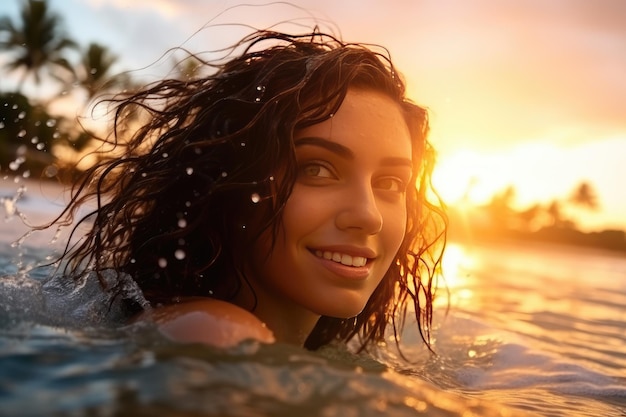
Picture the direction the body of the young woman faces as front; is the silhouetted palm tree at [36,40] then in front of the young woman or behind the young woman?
behind

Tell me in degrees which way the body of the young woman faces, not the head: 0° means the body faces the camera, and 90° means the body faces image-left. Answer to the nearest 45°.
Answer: approximately 315°

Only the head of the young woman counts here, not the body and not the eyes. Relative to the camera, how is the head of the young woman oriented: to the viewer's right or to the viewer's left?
to the viewer's right
